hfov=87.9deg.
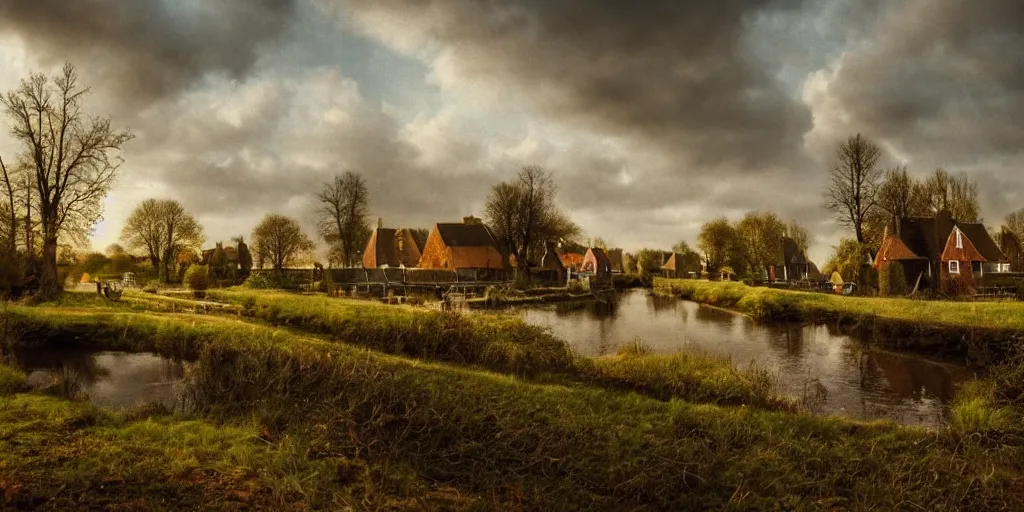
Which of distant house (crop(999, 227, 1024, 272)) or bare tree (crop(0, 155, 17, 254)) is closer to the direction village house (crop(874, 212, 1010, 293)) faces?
the bare tree

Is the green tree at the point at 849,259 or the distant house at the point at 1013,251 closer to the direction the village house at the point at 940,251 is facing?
the green tree

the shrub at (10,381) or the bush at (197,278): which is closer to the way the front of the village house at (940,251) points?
the shrub

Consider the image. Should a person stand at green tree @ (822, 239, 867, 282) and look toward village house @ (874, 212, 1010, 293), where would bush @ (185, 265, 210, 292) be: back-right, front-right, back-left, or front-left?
back-right

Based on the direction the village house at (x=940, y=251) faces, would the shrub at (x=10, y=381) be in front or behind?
in front

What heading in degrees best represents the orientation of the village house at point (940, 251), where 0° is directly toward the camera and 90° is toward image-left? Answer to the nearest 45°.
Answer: approximately 0°

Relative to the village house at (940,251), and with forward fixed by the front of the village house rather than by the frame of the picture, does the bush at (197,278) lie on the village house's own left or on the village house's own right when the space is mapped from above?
on the village house's own right

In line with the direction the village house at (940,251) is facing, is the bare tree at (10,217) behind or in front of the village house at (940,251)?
in front

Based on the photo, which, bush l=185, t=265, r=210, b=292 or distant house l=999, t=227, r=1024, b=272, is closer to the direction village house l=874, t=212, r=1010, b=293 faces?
the bush
